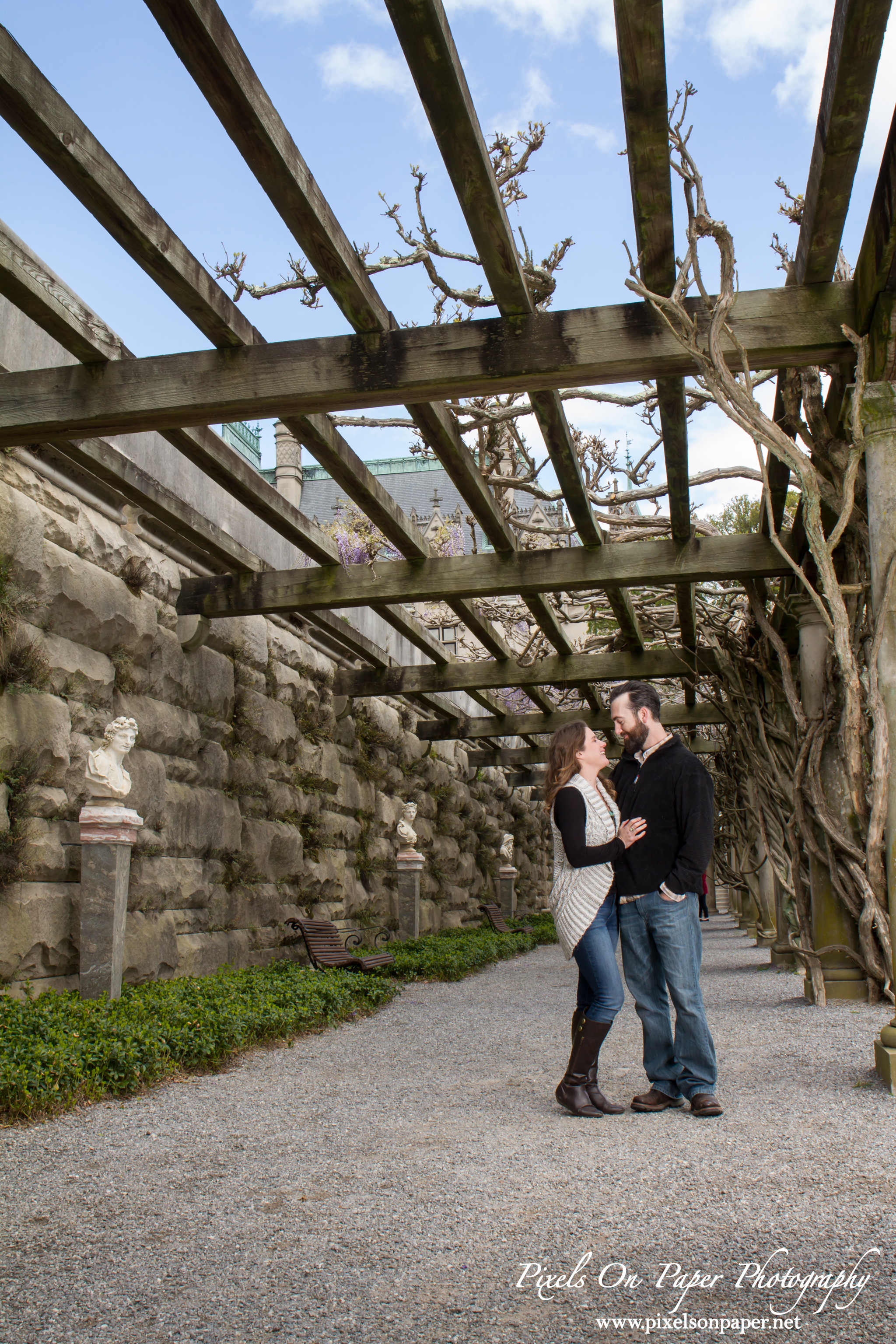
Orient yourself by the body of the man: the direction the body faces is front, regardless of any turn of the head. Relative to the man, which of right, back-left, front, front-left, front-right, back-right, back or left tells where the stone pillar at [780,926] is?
back-right

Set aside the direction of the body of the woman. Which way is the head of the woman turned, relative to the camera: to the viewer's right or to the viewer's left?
to the viewer's right

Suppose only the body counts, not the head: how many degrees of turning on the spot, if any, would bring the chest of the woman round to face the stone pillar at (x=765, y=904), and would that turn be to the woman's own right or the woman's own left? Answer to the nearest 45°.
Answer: approximately 90° to the woman's own left

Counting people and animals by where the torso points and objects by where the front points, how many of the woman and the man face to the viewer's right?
1

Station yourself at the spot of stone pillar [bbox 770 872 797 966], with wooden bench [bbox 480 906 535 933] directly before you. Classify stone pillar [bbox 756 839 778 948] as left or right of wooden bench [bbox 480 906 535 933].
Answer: right

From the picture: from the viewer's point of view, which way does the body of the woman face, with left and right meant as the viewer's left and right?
facing to the right of the viewer

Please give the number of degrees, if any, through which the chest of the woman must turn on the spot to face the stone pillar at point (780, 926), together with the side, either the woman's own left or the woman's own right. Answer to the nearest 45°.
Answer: approximately 90° to the woman's own left

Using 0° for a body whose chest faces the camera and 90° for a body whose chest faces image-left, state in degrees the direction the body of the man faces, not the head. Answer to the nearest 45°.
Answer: approximately 45°

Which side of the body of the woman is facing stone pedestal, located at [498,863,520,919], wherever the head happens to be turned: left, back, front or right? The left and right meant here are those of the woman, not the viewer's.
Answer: left

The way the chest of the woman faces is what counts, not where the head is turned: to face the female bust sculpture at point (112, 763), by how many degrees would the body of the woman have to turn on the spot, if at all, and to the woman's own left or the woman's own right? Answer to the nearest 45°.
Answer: approximately 135° to the woman's own left

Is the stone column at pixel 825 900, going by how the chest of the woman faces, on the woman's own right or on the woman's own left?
on the woman's own left
